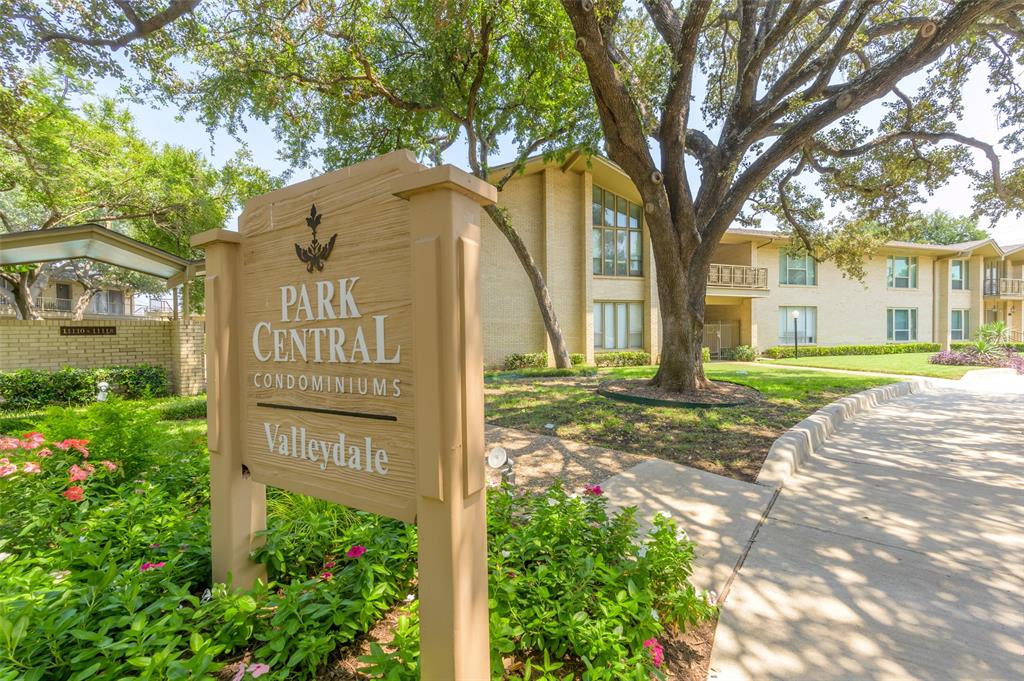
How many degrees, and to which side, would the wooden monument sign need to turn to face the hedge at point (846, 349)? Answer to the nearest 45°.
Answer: approximately 180°

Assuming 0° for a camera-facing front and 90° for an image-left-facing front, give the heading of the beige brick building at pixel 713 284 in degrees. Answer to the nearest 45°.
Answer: approximately 0°

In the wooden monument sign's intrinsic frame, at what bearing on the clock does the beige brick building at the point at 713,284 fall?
The beige brick building is roughly at 6 o'clock from the wooden monument sign.

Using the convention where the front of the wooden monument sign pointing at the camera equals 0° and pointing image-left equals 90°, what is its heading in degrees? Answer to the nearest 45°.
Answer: approximately 45°

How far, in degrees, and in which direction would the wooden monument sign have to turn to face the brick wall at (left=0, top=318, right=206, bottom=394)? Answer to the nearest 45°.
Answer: approximately 90° to its right
